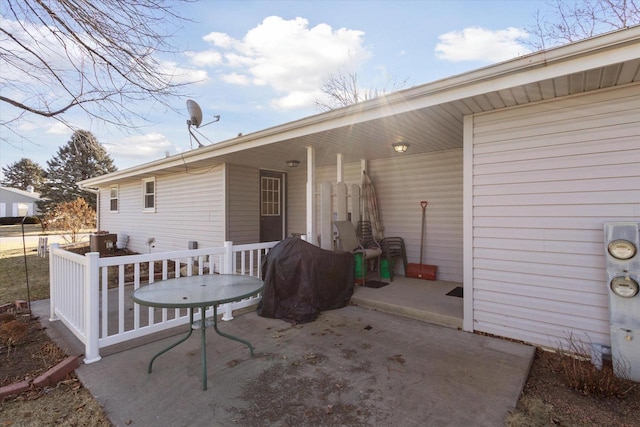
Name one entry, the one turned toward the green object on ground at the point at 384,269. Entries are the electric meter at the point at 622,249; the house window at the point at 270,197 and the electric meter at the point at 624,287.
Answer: the house window

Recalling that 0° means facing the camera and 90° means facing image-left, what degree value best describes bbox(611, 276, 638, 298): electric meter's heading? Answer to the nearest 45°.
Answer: approximately 0°

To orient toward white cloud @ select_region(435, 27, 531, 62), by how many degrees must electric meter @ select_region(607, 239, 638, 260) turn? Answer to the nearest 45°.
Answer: approximately 135° to its right

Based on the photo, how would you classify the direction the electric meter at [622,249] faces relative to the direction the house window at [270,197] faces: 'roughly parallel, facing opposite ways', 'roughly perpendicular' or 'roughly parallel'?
roughly perpendicular

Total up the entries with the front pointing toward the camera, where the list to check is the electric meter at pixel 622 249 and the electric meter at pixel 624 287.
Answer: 2

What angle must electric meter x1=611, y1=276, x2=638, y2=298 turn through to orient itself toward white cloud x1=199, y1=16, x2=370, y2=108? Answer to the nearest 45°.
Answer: approximately 90° to its right

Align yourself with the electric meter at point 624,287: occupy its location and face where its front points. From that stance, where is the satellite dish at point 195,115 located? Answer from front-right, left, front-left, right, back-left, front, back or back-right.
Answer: right

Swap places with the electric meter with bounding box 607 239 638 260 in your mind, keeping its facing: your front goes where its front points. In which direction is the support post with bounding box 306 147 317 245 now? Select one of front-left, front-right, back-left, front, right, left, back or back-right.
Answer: right

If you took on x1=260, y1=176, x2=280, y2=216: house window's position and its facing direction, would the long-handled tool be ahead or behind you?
ahead

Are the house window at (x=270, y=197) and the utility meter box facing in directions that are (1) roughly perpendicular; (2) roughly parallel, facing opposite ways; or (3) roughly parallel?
roughly perpendicular

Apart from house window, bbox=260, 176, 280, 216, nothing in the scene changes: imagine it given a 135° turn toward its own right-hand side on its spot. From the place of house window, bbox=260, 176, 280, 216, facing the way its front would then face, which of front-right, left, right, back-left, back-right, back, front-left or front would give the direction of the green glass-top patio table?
left

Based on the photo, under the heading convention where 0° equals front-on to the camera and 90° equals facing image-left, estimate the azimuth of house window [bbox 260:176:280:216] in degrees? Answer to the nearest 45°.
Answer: approximately 315°

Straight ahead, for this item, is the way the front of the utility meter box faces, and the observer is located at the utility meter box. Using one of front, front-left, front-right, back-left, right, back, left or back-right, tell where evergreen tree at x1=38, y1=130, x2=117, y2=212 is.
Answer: right

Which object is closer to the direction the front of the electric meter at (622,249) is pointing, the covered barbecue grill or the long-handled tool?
the covered barbecue grill

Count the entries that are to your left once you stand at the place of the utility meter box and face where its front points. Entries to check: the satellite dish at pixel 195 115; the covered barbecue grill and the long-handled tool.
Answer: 0

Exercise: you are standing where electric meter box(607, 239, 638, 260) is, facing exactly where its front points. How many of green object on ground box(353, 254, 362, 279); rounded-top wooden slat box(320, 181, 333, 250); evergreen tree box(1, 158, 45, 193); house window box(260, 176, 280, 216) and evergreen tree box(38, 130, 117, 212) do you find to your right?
5

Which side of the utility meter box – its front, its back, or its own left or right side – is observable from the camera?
front

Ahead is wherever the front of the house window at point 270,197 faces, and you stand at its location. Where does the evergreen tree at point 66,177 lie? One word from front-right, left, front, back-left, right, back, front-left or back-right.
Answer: back

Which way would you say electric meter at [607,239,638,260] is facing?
toward the camera
